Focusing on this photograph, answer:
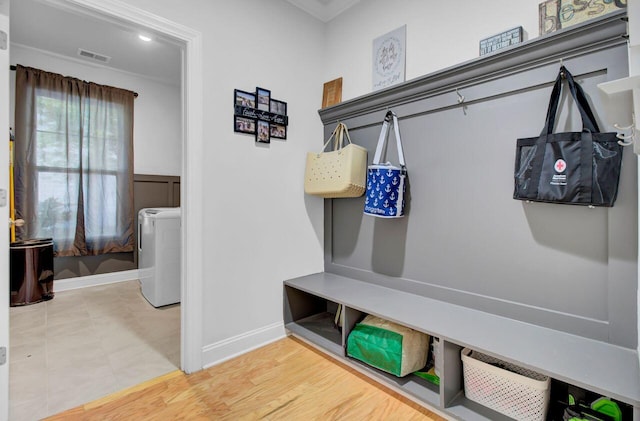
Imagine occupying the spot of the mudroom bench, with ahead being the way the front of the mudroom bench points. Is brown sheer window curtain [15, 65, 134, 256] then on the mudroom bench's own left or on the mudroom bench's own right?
on the mudroom bench's own right

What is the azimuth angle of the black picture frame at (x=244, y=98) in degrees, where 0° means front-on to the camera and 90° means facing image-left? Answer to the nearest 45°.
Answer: approximately 315°

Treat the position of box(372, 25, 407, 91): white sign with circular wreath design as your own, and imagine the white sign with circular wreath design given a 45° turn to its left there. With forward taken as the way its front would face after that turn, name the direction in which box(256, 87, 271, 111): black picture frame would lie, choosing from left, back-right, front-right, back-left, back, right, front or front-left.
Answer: right

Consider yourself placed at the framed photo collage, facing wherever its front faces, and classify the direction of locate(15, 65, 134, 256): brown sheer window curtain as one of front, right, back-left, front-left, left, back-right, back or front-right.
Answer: back

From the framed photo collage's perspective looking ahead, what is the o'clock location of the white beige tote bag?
The white beige tote bag is roughly at 11 o'clock from the framed photo collage.

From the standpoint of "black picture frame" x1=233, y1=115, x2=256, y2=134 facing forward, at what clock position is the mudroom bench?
The mudroom bench is roughly at 12 o'clock from the black picture frame.

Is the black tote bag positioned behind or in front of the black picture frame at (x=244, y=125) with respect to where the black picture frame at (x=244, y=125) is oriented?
in front

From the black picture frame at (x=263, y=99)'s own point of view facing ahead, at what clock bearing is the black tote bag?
The black tote bag is roughly at 12 o'clock from the black picture frame.

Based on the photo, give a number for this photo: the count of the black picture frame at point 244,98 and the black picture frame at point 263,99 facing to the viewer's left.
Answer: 0

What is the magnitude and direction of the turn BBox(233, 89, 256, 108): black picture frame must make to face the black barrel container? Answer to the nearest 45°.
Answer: approximately 180°

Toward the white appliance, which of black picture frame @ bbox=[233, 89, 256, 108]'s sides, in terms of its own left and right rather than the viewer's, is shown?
back
